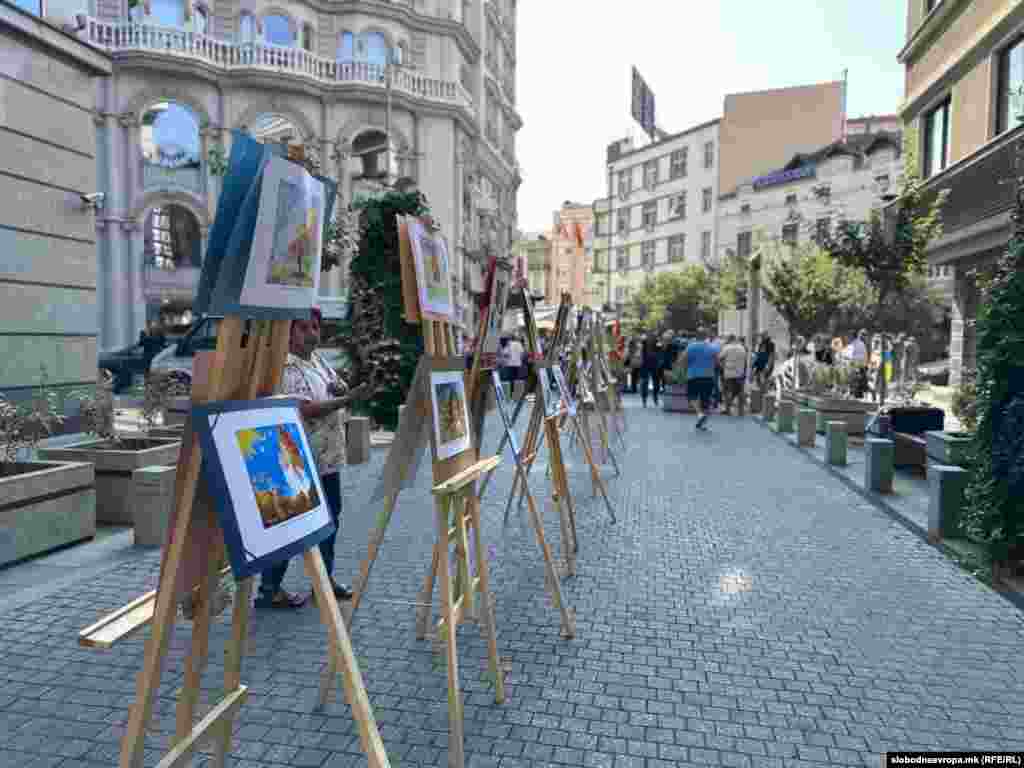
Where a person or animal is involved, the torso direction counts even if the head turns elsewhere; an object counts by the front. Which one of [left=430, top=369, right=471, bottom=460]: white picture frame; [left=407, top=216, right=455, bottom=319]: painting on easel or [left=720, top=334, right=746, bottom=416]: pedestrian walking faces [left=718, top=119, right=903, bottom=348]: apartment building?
the pedestrian walking

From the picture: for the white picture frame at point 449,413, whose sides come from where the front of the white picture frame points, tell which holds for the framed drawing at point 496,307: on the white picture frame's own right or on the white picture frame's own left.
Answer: on the white picture frame's own left

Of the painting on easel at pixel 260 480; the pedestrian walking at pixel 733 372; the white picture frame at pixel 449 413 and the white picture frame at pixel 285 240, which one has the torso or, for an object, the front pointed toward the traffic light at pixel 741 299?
the pedestrian walking

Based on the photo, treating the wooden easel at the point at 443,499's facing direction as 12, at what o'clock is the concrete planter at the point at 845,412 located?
The concrete planter is roughly at 9 o'clock from the wooden easel.

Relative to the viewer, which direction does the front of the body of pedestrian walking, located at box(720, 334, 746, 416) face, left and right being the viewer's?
facing away from the viewer

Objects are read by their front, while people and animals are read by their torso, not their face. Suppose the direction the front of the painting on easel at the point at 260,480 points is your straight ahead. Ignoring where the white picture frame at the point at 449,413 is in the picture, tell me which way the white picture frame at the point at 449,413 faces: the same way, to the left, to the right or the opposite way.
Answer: the same way

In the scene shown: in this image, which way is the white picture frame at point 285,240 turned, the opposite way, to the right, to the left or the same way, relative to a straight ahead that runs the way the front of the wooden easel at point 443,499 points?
the same way

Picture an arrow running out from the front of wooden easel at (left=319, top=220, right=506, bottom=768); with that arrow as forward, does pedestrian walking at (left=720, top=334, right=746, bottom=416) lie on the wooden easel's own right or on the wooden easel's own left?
on the wooden easel's own left

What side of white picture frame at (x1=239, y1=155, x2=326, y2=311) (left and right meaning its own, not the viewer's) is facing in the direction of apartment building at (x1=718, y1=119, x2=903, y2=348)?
left

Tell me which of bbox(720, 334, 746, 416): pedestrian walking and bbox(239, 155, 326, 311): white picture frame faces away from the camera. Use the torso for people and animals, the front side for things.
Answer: the pedestrian walking

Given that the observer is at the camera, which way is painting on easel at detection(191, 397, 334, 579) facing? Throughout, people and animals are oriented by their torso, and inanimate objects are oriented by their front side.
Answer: facing the viewer and to the right of the viewer

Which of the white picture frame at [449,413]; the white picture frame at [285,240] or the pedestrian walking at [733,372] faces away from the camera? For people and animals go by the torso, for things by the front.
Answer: the pedestrian walking

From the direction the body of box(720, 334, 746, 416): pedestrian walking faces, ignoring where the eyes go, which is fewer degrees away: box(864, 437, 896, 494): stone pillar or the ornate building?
the ornate building

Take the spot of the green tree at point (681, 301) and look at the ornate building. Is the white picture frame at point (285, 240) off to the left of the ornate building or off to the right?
left

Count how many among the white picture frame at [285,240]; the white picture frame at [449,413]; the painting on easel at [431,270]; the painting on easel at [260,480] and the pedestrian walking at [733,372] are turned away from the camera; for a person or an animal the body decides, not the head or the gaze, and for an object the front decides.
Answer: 1

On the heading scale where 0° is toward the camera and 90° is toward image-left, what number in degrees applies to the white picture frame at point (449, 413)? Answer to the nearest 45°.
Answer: approximately 315°

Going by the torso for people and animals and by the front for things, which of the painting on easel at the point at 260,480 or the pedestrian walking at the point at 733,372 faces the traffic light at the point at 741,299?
the pedestrian walking

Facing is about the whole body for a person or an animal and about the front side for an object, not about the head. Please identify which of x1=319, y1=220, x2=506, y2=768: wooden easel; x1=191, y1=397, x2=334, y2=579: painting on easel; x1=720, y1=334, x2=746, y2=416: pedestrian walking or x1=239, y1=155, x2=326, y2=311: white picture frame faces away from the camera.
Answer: the pedestrian walking
